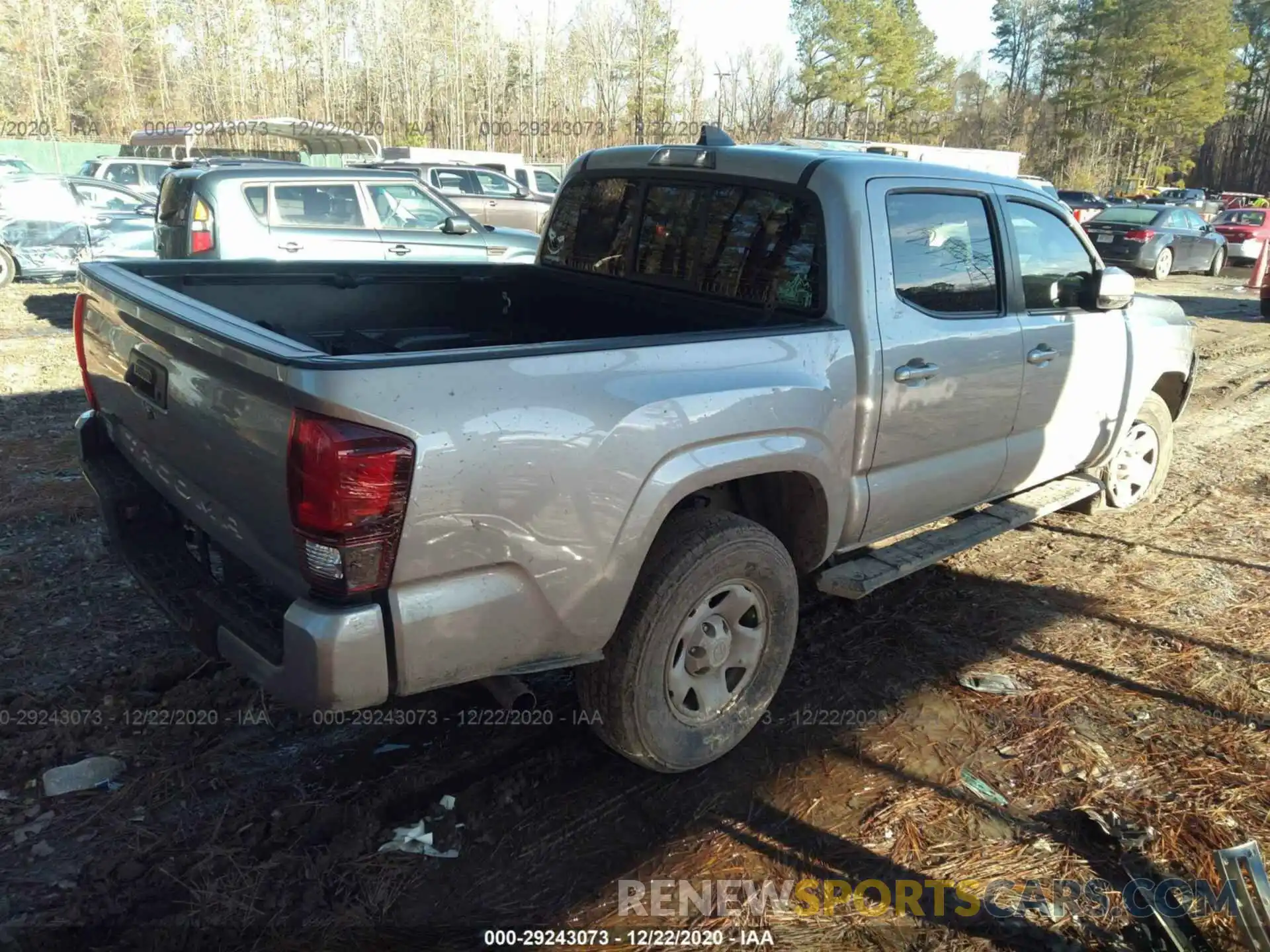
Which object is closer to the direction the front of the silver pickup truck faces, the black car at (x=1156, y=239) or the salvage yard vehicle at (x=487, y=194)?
the black car

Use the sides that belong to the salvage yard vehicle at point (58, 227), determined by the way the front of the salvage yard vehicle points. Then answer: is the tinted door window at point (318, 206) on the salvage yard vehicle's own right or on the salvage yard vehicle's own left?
on the salvage yard vehicle's own right

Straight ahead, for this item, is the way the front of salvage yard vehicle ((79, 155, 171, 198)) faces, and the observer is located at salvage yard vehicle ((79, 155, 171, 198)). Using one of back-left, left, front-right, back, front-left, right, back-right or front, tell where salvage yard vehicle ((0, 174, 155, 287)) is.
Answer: right

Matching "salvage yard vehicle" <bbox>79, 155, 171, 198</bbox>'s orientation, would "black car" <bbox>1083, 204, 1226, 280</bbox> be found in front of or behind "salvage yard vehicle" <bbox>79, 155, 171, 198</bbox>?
in front

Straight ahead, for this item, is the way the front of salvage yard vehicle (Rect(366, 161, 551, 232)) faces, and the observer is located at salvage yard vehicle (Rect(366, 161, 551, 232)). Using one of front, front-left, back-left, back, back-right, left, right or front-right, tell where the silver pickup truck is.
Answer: right

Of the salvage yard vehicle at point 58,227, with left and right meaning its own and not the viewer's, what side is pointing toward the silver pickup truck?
right

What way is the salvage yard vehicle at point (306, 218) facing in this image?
to the viewer's right

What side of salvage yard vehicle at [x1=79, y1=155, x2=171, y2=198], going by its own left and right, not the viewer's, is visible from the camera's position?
right

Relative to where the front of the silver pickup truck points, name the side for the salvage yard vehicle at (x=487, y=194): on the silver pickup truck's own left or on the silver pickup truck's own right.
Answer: on the silver pickup truck's own left

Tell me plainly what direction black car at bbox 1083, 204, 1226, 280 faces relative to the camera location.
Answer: facing away from the viewer and to the right of the viewer

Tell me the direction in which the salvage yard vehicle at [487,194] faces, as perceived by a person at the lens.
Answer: facing to the right of the viewer
